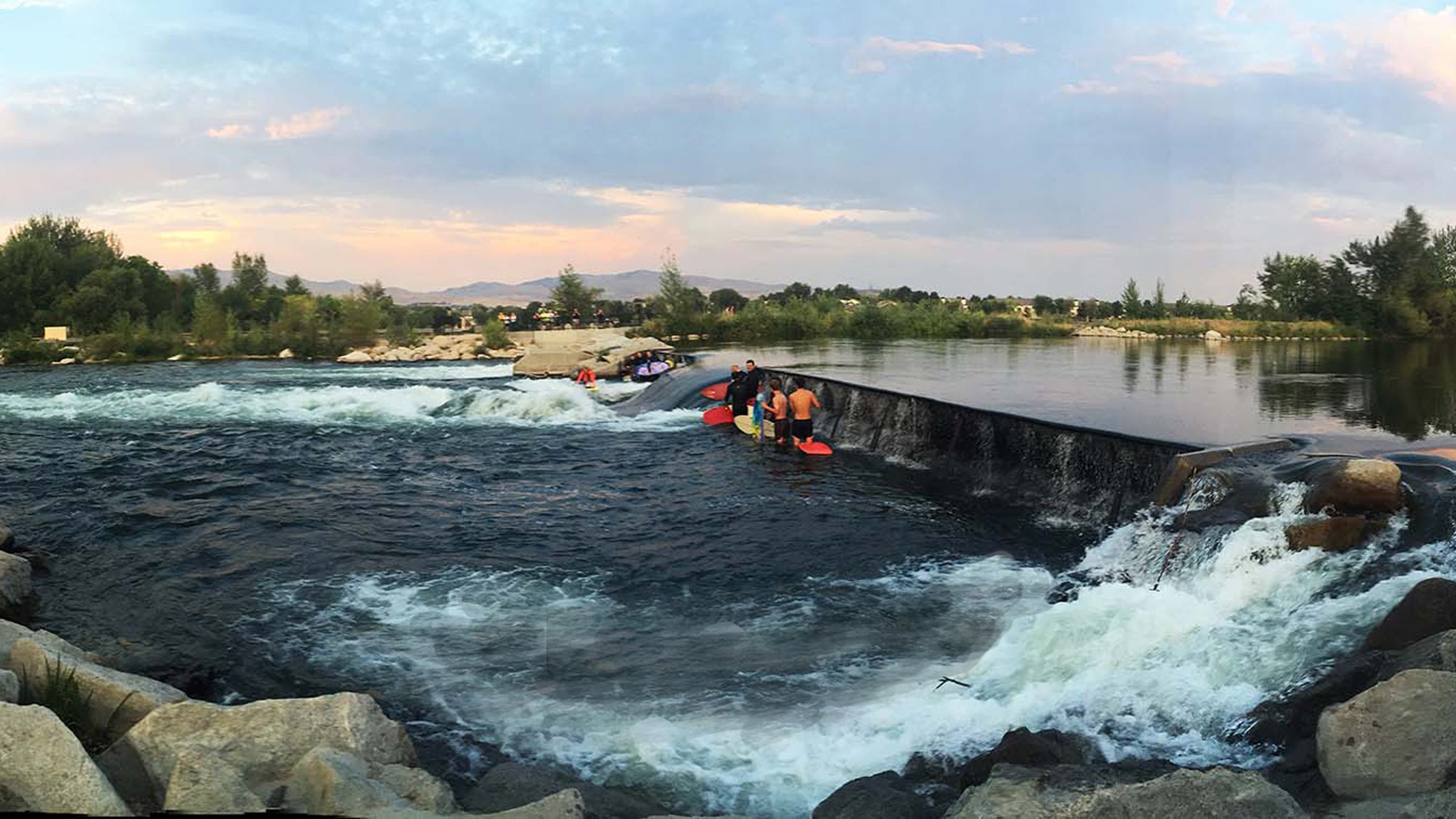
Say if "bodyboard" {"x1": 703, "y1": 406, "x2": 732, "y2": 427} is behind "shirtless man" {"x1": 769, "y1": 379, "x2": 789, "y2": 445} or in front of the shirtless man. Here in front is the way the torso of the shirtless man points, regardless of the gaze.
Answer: in front

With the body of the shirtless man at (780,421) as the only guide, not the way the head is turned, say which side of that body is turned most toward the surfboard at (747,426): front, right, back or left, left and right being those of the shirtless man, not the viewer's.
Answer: front

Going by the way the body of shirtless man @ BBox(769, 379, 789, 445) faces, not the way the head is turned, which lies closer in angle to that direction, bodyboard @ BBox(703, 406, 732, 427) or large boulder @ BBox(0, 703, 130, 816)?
the bodyboard

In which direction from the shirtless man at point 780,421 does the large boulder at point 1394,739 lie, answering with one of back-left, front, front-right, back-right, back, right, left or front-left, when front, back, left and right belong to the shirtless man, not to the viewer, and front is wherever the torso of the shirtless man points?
back-left

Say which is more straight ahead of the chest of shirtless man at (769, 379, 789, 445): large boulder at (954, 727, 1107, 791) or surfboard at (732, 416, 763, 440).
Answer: the surfboard

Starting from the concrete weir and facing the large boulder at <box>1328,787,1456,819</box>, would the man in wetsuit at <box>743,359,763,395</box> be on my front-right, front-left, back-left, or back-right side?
back-right
